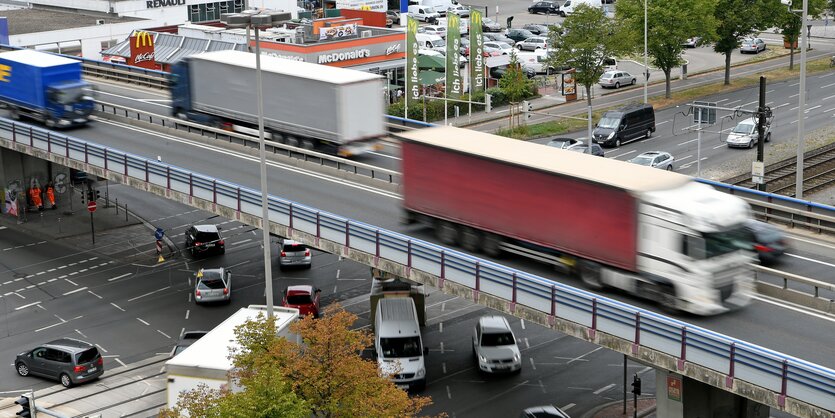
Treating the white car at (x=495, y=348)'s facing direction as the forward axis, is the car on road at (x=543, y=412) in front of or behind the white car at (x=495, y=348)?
in front

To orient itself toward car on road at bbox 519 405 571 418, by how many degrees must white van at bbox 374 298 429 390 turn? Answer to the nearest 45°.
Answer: approximately 45° to its left

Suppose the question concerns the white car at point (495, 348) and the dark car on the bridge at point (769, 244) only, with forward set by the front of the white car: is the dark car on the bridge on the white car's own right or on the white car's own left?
on the white car's own left

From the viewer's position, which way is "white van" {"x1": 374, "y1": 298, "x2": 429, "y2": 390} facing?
facing the viewer

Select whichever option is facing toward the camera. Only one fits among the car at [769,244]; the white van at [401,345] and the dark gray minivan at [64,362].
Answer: the white van

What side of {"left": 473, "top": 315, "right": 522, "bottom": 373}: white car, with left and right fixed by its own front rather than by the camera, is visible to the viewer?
front

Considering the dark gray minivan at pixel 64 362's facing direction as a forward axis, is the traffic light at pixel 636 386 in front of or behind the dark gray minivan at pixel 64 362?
behind

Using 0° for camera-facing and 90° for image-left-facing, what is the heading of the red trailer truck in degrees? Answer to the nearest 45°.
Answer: approximately 315°

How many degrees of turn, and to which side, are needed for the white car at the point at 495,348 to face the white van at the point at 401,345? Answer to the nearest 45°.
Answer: approximately 90° to its right

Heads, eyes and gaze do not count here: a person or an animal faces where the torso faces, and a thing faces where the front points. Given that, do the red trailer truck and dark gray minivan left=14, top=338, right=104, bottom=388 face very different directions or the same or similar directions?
very different directions

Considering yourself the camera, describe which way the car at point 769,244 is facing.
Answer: facing away from the viewer and to the left of the viewer
